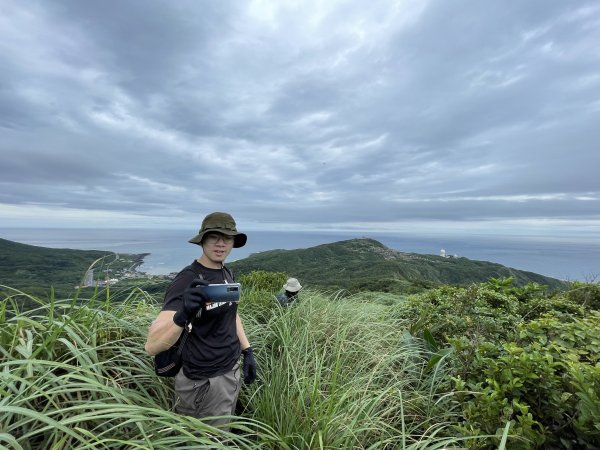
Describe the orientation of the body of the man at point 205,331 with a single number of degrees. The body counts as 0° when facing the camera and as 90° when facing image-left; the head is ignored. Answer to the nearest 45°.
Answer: approximately 315°

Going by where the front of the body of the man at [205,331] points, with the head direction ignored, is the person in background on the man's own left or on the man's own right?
on the man's own left
